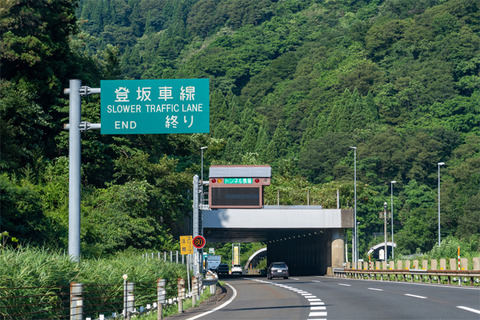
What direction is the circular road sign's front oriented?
toward the camera

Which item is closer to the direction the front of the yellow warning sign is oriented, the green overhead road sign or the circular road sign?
the green overhead road sign

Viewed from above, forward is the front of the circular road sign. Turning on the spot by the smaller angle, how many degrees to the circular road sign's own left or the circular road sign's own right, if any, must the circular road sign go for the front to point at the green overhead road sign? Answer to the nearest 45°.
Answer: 0° — it already faces it

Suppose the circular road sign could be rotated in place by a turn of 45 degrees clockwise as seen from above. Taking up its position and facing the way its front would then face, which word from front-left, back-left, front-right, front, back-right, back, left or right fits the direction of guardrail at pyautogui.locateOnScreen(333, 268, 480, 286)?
back

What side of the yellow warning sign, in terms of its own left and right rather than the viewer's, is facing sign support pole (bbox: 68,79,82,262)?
front

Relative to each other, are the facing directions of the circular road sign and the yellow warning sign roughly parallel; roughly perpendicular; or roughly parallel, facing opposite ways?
roughly parallel

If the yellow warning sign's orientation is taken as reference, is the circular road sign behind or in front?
behind

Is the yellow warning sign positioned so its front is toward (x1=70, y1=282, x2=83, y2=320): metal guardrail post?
yes

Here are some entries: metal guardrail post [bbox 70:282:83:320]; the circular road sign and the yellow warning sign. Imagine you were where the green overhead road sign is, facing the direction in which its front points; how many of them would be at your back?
2

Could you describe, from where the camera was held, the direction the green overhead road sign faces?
facing the viewer

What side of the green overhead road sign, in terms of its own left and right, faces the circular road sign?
back

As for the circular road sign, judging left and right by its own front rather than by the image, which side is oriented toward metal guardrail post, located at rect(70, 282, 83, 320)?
front
